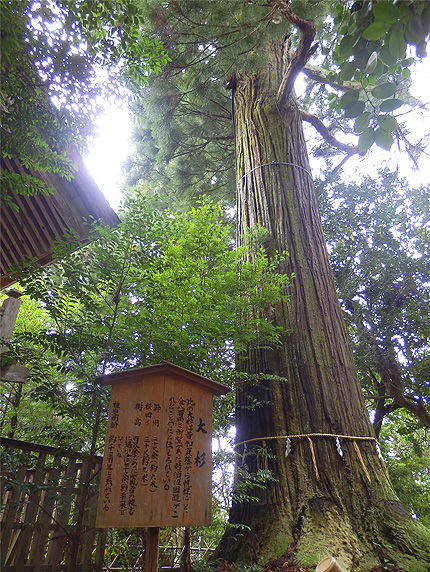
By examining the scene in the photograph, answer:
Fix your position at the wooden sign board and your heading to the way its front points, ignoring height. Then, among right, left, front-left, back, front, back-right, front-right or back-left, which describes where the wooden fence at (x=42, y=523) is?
back-right

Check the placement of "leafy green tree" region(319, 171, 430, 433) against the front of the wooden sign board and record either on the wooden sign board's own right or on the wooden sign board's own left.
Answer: on the wooden sign board's own left

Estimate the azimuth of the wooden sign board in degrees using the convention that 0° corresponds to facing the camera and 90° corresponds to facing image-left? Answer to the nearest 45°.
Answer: approximately 0°
